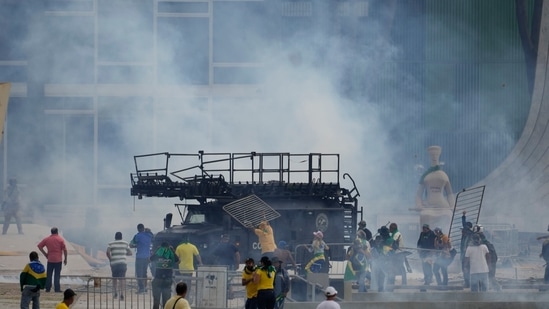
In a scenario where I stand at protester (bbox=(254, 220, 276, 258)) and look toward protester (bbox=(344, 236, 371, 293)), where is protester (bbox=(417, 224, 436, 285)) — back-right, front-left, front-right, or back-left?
front-left

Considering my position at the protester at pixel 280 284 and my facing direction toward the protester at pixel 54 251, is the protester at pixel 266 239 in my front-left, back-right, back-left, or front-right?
front-right

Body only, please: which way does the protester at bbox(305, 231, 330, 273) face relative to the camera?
away from the camera

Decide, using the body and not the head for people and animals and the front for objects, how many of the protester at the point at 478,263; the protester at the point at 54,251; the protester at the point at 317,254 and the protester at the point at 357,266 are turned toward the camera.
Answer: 0

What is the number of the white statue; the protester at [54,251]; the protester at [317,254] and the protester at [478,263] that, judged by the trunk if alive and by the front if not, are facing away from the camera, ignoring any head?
3

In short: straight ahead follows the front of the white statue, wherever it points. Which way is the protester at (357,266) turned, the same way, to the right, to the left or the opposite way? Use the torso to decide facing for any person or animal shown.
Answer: the opposite way

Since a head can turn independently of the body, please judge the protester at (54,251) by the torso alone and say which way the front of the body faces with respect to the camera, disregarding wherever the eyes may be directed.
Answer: away from the camera

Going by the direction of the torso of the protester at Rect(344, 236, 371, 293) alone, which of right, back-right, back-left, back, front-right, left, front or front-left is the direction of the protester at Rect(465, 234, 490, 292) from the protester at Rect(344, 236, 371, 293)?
right

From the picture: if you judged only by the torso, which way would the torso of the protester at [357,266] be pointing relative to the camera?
away from the camera

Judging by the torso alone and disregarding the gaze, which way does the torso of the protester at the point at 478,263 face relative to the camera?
away from the camera

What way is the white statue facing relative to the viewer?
toward the camera

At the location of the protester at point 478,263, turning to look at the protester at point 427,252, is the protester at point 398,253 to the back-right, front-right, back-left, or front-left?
front-left

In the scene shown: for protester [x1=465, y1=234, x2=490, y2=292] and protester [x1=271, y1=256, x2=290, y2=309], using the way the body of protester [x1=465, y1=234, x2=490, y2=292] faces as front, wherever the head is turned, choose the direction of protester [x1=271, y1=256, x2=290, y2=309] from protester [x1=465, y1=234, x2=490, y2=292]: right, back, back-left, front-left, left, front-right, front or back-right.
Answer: back-left

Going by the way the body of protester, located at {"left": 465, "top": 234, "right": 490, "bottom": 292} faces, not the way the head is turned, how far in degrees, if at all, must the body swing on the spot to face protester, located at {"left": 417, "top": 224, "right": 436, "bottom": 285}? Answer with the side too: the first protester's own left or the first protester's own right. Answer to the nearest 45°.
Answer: approximately 45° to the first protester's own left

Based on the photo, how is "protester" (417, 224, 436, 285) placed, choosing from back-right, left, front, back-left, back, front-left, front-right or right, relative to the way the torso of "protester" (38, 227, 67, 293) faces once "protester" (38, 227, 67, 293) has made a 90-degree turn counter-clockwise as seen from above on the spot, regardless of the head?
back

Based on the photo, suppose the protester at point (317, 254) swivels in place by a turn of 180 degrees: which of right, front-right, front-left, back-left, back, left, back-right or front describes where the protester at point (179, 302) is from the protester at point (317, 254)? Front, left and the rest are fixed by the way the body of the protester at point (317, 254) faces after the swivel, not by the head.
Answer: front

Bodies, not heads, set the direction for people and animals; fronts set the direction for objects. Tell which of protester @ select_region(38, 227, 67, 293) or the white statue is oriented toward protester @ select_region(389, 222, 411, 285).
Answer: the white statue

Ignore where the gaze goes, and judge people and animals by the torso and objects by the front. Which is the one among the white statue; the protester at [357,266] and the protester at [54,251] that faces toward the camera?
the white statue

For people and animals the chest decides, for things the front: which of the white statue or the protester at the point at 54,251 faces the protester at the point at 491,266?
the white statue
